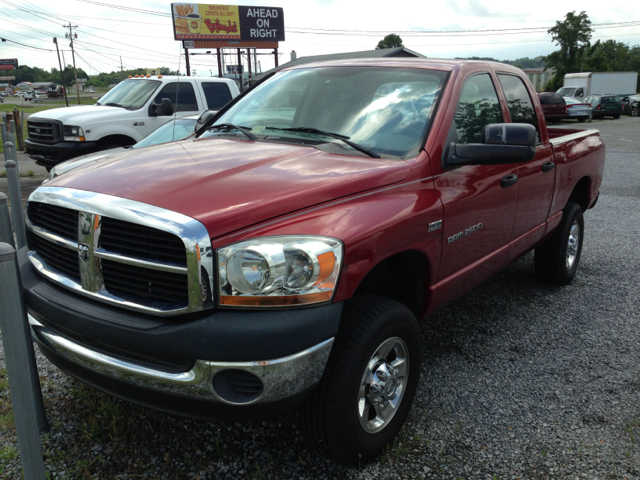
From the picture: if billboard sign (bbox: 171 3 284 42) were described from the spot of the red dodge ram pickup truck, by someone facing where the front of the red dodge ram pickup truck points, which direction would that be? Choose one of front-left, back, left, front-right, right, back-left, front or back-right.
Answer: back-right

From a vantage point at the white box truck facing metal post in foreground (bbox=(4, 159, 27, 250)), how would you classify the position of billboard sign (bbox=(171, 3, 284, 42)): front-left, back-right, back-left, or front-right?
front-right

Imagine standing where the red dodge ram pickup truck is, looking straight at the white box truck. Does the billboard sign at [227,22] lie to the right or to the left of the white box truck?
left

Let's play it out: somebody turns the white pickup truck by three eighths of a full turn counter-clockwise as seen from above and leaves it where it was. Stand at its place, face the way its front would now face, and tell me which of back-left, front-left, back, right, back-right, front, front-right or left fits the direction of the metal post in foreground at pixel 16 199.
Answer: right

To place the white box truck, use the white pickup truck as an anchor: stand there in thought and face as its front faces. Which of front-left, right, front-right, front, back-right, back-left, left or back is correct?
back

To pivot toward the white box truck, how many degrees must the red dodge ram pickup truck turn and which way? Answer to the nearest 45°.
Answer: approximately 180°

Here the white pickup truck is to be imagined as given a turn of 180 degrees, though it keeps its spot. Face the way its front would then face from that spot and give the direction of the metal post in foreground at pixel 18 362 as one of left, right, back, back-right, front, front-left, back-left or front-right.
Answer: back-right

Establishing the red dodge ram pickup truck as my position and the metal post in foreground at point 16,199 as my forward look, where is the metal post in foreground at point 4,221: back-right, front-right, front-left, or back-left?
front-left

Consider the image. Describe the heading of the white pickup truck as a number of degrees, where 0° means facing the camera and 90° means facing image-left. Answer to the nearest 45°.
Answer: approximately 45°

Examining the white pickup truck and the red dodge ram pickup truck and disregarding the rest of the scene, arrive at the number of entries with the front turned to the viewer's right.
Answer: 0

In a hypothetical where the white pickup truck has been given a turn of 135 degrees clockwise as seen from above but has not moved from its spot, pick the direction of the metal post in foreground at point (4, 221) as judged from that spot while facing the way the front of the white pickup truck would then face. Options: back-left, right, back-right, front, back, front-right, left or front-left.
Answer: back

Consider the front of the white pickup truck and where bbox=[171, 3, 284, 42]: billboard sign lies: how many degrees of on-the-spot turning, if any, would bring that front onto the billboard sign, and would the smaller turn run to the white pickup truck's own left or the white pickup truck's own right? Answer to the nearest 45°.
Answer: approximately 135° to the white pickup truck's own right

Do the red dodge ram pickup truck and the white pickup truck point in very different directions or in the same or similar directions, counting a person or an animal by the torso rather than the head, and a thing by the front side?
same or similar directions

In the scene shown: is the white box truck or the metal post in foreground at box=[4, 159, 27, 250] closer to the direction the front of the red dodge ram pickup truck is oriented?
the metal post in foreground

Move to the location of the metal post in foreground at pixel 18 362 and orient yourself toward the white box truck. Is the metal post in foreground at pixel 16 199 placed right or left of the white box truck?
left

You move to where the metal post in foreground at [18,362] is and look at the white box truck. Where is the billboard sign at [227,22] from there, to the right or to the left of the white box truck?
left

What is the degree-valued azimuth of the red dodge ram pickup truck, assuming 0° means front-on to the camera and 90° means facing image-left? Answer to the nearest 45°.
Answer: approximately 45°

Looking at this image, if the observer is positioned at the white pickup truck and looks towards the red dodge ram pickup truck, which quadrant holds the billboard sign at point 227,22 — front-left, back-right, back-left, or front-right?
back-left

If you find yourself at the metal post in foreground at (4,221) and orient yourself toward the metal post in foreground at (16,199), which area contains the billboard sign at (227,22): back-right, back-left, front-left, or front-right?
front-right
